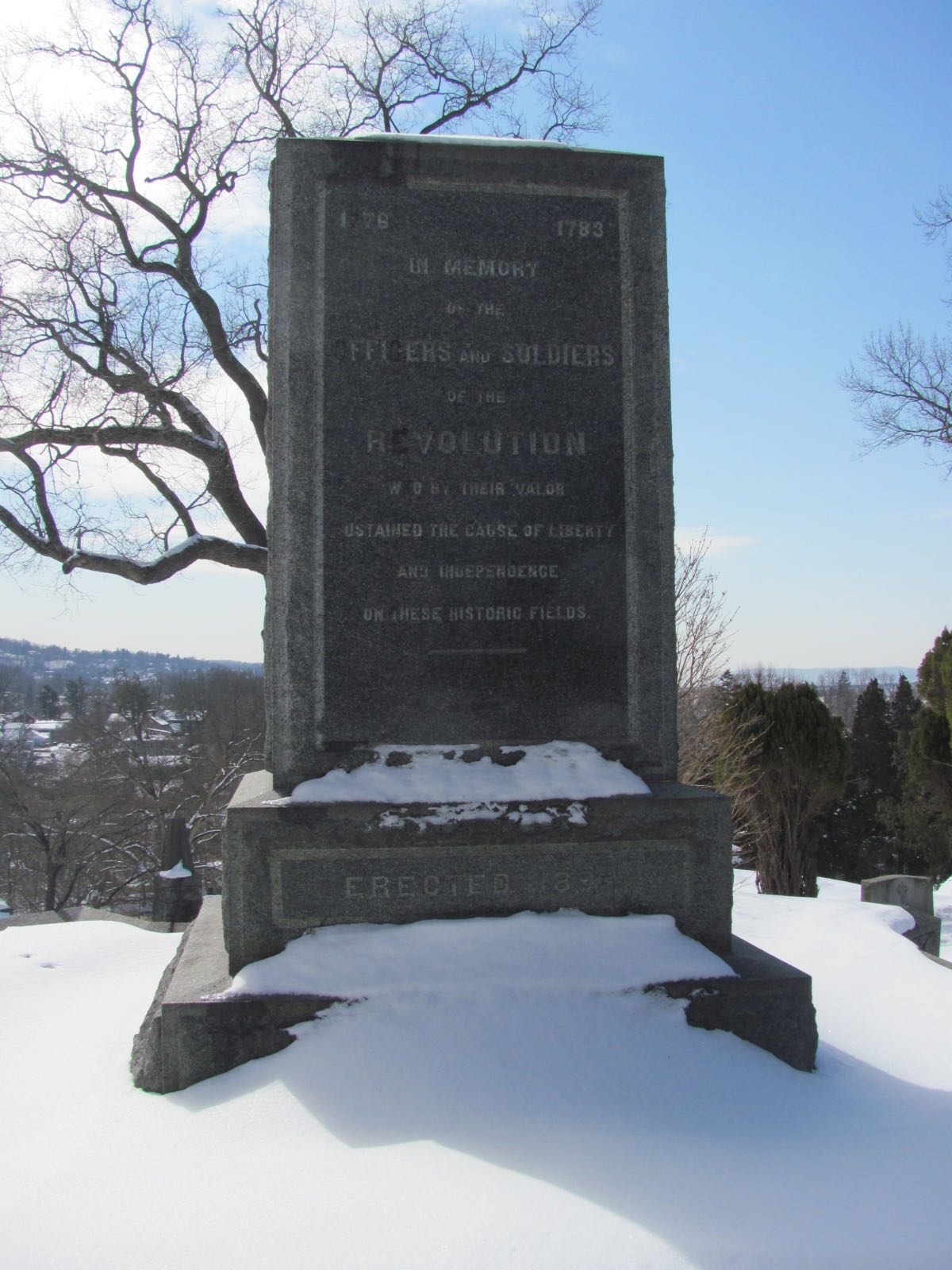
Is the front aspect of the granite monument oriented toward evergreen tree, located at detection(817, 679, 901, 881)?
no

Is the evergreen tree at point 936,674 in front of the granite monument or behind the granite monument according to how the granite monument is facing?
behind

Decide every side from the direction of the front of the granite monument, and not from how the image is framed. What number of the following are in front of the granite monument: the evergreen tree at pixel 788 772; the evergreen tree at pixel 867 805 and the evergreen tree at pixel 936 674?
0

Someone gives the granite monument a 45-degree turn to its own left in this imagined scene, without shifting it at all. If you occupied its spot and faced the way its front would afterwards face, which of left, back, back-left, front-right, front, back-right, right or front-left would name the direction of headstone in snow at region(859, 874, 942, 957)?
left

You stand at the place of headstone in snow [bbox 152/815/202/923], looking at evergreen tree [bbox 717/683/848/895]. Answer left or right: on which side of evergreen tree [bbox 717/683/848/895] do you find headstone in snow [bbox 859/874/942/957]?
right

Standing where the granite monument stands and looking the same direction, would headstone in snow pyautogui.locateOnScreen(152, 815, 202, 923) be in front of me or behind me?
behind

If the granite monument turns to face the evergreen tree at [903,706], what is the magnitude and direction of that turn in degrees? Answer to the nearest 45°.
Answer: approximately 135° to its left

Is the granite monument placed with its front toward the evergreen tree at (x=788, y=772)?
no

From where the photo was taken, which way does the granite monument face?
toward the camera
